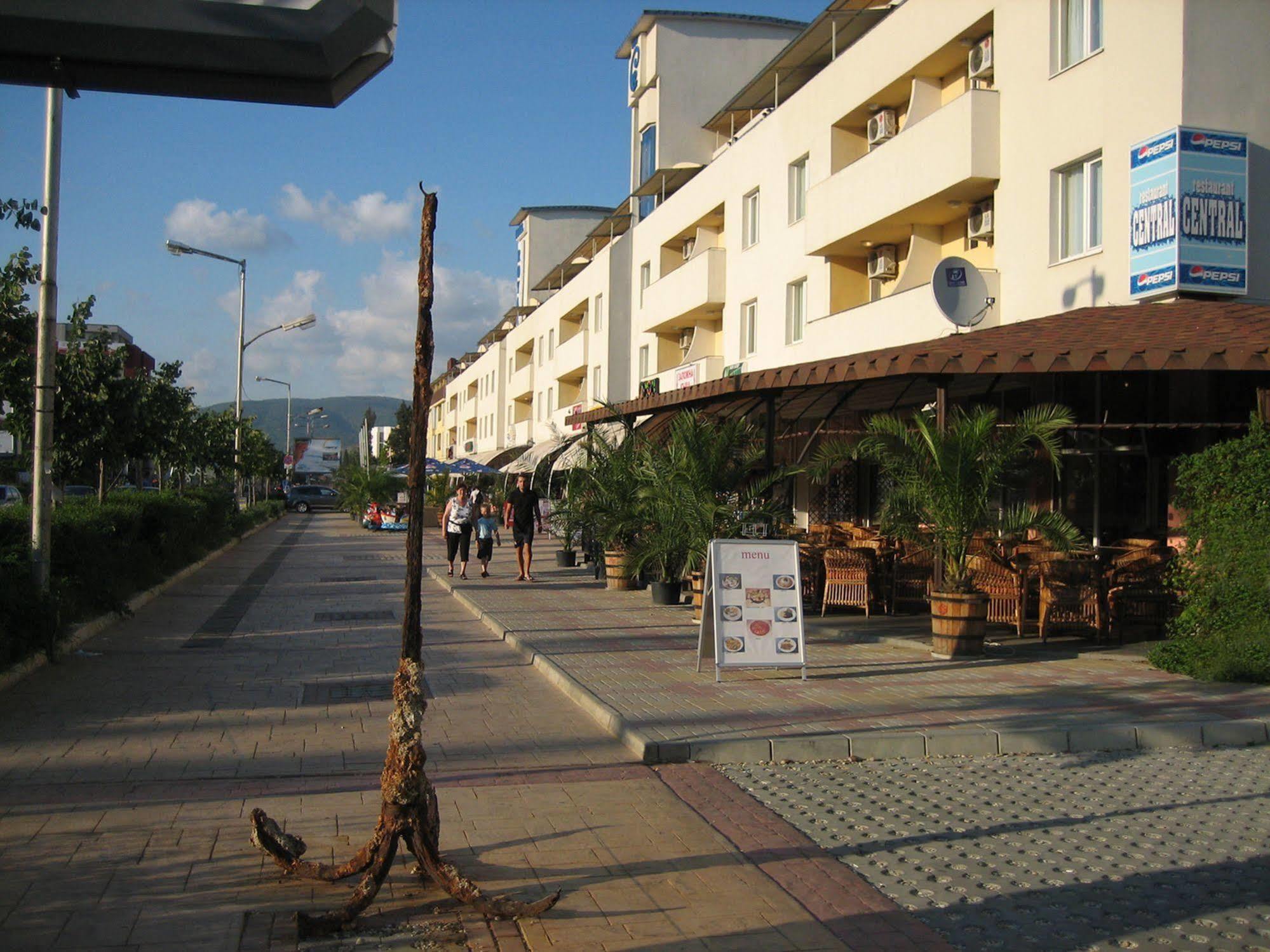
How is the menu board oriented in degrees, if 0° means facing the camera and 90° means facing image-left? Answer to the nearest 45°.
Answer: approximately 0°

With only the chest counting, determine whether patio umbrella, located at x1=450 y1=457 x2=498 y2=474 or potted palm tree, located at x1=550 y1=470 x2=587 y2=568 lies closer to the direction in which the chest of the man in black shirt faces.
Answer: the potted palm tree

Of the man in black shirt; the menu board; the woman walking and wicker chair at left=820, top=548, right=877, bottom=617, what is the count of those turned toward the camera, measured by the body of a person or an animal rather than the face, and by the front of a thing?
3

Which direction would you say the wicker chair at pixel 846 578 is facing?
away from the camera

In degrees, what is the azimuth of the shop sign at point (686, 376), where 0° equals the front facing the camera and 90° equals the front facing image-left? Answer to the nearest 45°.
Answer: approximately 45°

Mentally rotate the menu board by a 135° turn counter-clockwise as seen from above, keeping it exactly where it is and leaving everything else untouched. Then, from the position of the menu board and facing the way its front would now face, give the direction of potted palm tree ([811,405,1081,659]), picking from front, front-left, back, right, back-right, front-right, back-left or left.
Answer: front

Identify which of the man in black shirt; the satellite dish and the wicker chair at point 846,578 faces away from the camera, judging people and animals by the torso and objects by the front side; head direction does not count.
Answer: the wicker chair

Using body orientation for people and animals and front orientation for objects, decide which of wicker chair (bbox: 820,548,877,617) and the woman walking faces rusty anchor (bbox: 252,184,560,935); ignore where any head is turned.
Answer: the woman walking
